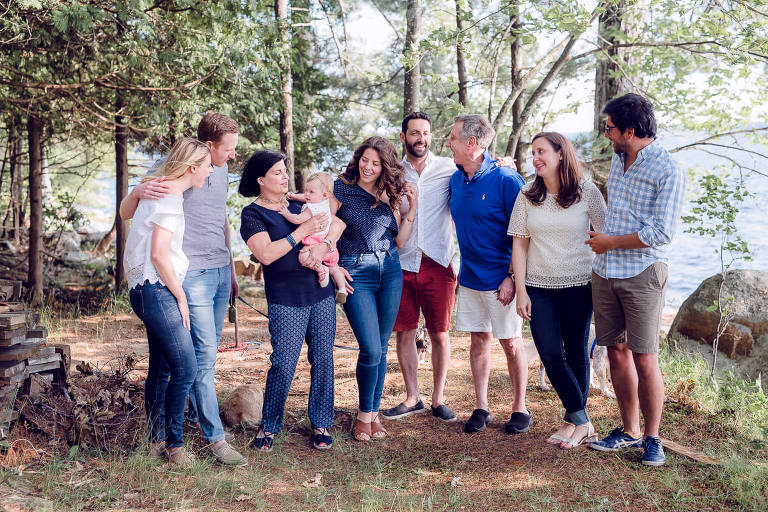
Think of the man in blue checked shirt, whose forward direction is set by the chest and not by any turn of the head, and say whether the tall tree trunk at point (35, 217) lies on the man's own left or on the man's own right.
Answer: on the man's own right

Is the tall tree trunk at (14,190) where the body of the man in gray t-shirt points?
no

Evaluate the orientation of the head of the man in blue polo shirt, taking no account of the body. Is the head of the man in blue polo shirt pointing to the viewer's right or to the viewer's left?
to the viewer's left

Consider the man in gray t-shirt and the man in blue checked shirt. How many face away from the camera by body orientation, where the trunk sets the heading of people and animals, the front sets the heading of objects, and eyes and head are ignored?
0

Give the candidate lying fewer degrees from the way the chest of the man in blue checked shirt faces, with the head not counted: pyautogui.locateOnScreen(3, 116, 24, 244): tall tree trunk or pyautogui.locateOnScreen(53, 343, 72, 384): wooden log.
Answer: the wooden log

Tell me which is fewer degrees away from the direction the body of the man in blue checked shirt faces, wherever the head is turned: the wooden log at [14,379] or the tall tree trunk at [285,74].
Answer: the wooden log

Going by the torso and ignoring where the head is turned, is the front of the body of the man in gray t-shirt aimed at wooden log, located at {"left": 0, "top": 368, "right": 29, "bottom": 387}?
no

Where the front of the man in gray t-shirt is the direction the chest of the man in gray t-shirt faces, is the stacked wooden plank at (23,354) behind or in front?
behind

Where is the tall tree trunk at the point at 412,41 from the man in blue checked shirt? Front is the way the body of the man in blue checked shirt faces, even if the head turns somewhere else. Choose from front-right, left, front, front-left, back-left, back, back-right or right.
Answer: right

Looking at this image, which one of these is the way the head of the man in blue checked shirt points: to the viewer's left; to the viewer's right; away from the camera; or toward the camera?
to the viewer's left

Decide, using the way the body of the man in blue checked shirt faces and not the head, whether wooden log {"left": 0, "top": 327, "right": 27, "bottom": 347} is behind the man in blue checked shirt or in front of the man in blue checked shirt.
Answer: in front

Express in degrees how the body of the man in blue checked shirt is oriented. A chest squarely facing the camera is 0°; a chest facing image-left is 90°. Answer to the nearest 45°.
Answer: approximately 45°

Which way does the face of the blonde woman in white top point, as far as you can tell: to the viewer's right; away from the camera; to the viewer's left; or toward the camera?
to the viewer's right

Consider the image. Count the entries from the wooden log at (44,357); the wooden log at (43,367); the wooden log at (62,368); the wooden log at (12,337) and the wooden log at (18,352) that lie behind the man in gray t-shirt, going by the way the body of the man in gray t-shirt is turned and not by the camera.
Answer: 5

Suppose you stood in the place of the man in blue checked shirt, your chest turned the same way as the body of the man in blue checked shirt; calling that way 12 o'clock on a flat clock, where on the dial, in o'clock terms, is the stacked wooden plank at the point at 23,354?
The stacked wooden plank is roughly at 1 o'clock from the man in blue checked shirt.

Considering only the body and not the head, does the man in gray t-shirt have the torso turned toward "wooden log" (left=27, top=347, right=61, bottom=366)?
no
